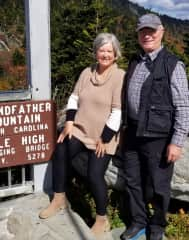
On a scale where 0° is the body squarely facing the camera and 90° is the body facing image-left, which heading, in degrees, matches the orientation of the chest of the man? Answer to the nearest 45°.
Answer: approximately 45°

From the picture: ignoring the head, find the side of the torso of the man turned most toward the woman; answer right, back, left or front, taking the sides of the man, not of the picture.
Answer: right
